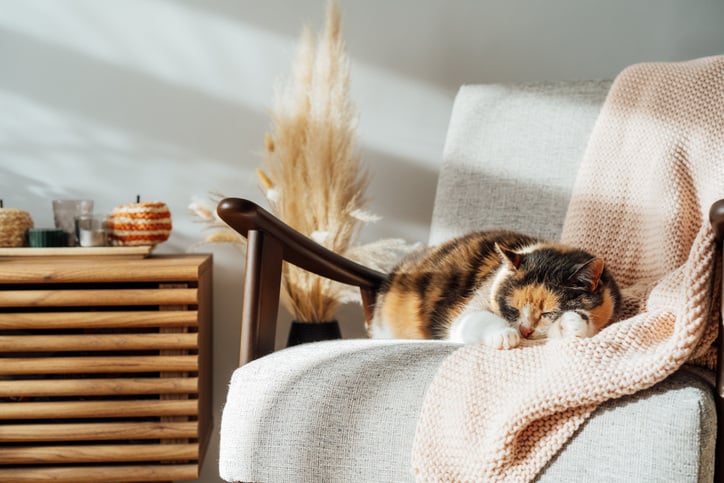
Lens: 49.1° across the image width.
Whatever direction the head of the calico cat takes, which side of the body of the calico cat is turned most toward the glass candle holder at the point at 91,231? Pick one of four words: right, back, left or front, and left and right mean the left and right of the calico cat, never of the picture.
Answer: back

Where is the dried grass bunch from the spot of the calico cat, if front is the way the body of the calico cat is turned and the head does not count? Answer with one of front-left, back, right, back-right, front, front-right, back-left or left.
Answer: back

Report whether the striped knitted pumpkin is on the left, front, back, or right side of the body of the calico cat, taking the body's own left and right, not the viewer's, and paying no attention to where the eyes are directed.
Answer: back

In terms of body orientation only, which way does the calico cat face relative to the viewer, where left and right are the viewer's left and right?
facing the viewer and to the right of the viewer

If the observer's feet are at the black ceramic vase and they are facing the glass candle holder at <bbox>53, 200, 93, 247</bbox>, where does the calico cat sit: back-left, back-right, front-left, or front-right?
back-left

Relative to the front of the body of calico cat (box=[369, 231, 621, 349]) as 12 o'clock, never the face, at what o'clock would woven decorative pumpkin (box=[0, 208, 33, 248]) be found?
The woven decorative pumpkin is roughly at 5 o'clock from the calico cat.

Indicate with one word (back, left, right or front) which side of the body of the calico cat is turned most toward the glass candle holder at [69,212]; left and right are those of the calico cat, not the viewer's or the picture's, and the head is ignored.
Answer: back

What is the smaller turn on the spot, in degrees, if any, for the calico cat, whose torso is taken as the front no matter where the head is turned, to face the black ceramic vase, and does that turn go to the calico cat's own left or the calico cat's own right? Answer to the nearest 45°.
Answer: approximately 180°
